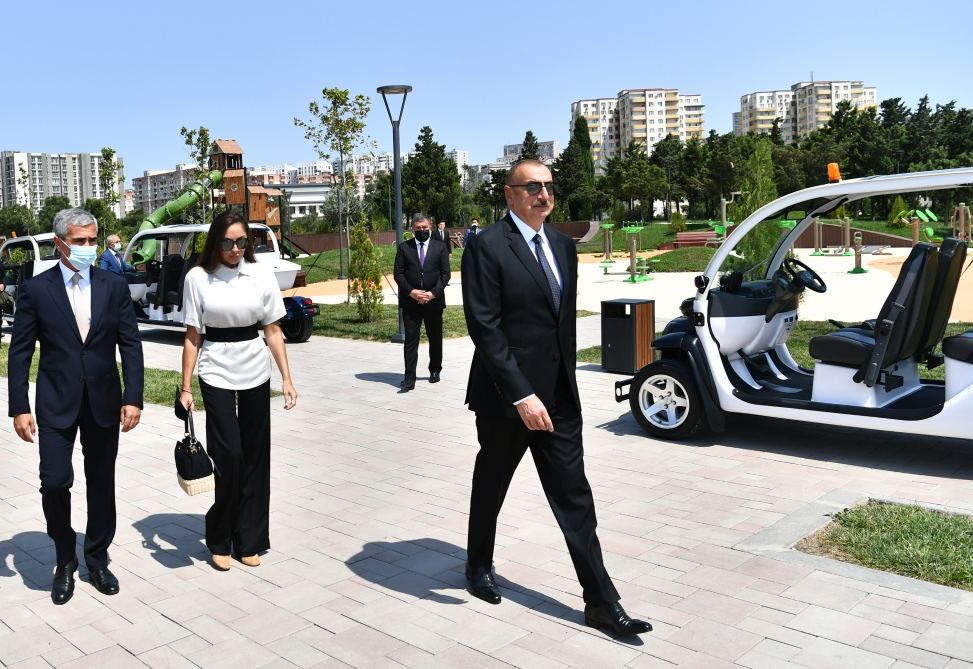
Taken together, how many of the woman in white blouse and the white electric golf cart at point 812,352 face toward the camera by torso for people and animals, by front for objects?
1

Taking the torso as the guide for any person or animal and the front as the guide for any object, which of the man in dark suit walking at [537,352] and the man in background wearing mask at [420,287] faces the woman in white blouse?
the man in background wearing mask

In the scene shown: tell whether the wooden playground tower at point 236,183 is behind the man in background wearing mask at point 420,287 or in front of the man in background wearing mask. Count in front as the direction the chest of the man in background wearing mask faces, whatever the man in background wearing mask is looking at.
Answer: behind

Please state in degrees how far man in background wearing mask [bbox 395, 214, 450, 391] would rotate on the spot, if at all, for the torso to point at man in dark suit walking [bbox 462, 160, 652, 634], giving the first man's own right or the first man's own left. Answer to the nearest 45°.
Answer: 0° — they already face them

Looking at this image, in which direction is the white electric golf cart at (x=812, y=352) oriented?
to the viewer's left

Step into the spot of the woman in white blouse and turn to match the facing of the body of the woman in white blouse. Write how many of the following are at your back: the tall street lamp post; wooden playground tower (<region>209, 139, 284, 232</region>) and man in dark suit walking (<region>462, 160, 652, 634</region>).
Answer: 2

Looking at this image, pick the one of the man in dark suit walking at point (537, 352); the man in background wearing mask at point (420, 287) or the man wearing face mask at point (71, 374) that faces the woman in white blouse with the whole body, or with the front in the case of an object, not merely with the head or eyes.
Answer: the man in background wearing mask

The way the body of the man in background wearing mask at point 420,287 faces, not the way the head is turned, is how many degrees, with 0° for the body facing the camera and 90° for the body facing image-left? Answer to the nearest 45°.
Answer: approximately 0°

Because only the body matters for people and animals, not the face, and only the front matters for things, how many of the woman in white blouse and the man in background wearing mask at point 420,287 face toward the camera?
2

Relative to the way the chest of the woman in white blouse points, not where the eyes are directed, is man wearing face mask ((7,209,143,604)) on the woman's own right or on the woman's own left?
on the woman's own right

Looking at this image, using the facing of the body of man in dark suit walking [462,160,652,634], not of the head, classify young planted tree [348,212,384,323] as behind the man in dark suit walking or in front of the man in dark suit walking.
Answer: behind
